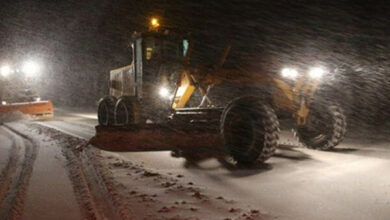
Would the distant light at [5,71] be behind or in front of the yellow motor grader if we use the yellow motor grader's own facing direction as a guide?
behind

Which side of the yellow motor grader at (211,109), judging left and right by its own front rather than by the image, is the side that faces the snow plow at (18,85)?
back

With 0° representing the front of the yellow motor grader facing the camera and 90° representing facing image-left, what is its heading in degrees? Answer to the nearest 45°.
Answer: approximately 315°
